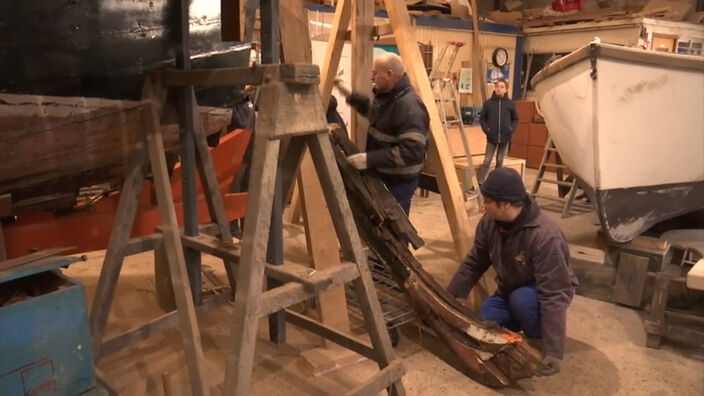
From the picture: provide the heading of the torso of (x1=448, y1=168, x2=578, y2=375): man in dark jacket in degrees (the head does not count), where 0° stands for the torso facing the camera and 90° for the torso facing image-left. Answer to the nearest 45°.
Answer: approximately 45°

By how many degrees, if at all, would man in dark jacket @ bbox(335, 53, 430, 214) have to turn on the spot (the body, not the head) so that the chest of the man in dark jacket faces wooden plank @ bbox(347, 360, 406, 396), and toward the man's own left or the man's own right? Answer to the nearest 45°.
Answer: approximately 90° to the man's own left

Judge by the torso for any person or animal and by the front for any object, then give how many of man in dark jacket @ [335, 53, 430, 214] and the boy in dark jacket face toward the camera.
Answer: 1

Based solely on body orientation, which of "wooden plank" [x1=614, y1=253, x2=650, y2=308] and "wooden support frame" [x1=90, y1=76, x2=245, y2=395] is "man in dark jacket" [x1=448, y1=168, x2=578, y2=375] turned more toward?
the wooden support frame

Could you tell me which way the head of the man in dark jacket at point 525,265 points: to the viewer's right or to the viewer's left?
to the viewer's left

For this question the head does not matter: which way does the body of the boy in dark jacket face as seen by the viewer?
toward the camera

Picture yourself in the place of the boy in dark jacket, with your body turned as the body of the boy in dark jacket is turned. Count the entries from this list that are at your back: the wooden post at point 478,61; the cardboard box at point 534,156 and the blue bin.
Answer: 2

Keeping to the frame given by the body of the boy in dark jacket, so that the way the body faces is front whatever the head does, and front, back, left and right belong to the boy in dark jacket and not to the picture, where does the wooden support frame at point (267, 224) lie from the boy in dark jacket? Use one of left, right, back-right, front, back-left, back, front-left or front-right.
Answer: front

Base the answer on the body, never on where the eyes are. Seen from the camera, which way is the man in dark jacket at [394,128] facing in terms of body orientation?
to the viewer's left

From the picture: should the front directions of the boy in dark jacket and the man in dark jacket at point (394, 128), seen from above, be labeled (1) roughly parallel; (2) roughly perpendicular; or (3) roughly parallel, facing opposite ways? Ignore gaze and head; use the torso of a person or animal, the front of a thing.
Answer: roughly perpendicular

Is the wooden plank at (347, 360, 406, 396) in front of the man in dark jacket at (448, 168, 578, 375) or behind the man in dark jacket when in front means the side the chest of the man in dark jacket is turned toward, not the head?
in front

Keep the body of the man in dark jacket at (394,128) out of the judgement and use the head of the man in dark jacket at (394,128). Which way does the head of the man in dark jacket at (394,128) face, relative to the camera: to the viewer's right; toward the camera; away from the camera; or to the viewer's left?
to the viewer's left

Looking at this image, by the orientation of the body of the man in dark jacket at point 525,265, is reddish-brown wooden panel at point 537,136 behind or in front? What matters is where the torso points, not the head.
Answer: behind

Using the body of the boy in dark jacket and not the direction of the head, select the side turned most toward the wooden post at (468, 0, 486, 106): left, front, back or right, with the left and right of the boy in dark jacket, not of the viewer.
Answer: back

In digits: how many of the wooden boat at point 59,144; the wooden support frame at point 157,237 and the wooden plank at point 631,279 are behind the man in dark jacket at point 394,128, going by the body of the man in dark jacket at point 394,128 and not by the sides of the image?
1
